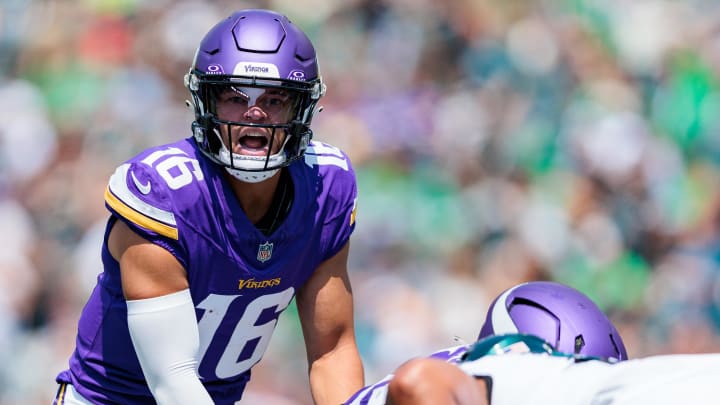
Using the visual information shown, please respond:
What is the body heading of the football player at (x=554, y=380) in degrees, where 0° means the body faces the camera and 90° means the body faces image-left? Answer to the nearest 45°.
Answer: approximately 90°

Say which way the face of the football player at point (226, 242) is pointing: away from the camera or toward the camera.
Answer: toward the camera

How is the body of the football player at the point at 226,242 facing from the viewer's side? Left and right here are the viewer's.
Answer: facing the viewer and to the right of the viewer

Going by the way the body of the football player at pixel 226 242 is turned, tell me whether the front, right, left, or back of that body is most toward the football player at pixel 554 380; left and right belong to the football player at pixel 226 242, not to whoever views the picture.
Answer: front

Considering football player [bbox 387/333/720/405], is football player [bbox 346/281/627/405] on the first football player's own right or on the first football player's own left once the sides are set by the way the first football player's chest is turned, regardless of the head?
on the first football player's own right

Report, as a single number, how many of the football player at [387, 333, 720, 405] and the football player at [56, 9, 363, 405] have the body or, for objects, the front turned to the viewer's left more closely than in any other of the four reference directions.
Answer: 1

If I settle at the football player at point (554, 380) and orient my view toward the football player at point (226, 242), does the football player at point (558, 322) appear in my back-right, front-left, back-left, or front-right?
front-right

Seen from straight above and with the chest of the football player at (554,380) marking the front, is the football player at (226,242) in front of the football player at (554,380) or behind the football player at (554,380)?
in front

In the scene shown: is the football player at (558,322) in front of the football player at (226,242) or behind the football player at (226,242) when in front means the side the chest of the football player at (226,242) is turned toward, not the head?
in front

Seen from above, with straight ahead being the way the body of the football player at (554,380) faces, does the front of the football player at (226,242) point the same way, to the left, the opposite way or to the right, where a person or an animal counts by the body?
the opposite way
